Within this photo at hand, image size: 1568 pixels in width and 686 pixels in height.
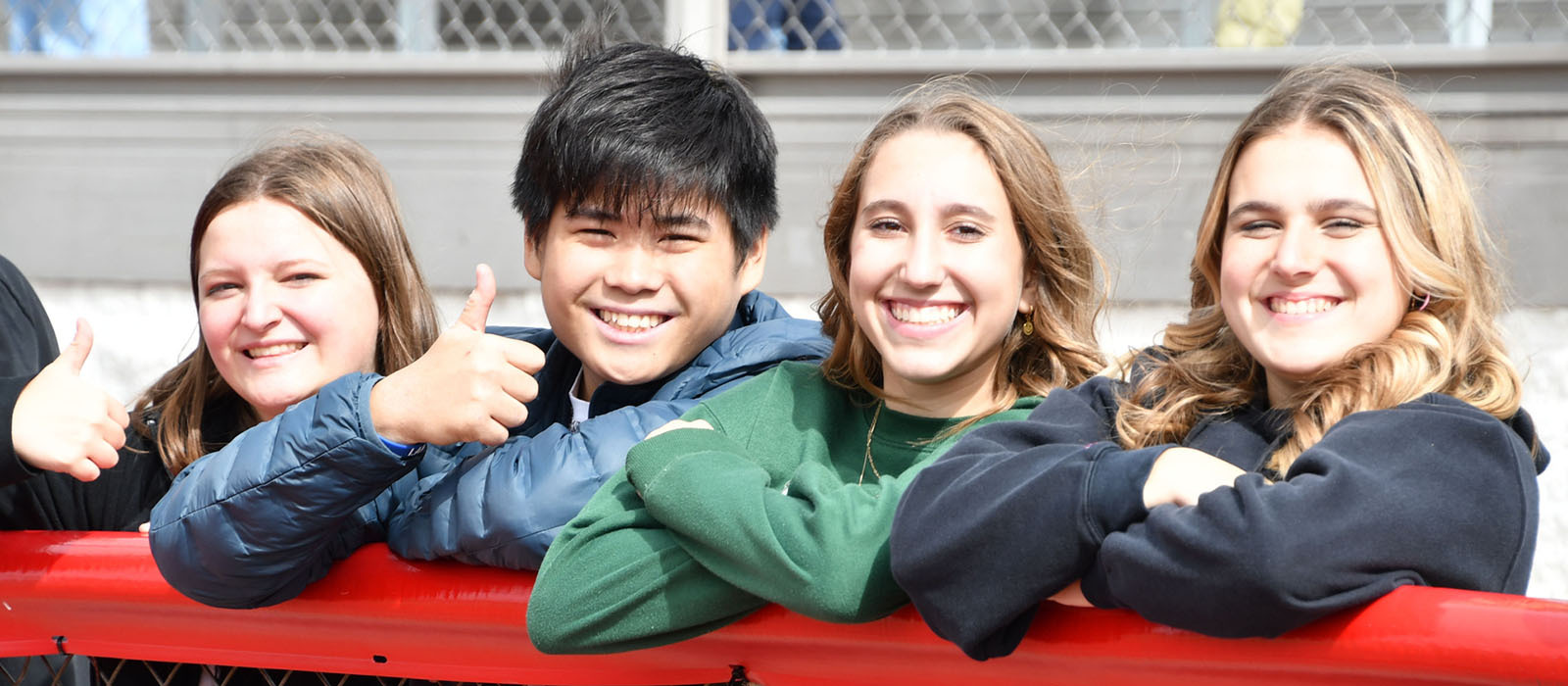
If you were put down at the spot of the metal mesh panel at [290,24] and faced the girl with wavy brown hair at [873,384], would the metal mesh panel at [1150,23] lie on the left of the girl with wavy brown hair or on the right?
left

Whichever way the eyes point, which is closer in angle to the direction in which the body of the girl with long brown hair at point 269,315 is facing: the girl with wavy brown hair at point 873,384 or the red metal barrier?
the red metal barrier

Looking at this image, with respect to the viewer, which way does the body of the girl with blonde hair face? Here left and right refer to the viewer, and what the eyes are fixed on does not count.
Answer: facing the viewer and to the left of the viewer

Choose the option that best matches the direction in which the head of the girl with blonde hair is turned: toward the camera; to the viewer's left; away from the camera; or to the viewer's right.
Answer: toward the camera

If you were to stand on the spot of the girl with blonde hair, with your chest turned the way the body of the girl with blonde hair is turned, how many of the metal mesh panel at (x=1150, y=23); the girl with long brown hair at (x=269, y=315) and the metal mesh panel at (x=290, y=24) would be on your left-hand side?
0

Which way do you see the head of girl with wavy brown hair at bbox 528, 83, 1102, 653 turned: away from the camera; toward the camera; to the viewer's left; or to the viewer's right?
toward the camera

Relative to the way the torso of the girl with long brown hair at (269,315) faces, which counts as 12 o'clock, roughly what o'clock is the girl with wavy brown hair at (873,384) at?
The girl with wavy brown hair is roughly at 9 o'clock from the girl with long brown hair.

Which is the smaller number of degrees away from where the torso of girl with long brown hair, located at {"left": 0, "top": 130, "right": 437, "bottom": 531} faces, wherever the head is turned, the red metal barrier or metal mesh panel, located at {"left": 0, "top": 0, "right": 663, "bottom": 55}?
the red metal barrier

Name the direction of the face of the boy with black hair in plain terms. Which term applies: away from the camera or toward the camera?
toward the camera

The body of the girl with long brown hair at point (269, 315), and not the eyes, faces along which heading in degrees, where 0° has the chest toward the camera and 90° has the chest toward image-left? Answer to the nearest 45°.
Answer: approximately 45°

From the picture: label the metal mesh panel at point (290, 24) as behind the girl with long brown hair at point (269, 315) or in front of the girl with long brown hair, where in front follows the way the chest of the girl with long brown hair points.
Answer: behind

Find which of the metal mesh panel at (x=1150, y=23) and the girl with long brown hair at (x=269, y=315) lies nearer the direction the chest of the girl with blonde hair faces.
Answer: the girl with long brown hair

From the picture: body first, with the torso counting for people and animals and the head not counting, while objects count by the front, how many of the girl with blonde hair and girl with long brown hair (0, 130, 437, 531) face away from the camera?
0

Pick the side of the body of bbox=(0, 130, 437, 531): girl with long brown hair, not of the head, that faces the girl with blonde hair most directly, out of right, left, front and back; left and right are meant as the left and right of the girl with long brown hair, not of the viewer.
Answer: left

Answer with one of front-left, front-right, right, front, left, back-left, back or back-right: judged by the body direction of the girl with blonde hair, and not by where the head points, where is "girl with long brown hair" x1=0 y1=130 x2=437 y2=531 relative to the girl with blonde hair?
front-right

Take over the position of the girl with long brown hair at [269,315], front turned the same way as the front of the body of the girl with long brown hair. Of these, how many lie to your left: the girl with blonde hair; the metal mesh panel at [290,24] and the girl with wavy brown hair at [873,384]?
2
